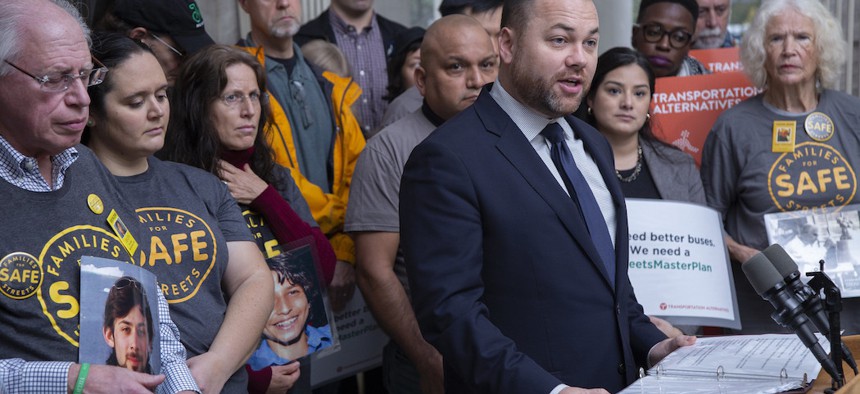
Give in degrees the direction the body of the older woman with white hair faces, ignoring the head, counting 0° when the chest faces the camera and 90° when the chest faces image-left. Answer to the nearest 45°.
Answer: approximately 0°

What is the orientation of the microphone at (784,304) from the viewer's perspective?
to the viewer's left

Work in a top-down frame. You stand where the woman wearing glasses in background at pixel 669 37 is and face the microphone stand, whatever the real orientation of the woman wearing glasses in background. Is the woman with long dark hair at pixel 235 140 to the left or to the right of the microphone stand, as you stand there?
right

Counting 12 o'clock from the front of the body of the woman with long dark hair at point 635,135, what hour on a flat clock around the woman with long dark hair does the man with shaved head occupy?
The man with shaved head is roughly at 2 o'clock from the woman with long dark hair.

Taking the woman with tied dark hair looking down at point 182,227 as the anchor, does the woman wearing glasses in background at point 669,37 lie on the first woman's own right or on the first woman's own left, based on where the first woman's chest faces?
on the first woman's own left

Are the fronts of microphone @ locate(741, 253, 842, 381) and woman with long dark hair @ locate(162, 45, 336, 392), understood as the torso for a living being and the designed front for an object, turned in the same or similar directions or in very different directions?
very different directions

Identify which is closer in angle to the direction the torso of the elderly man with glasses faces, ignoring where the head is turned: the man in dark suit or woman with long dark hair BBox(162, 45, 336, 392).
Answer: the man in dark suit

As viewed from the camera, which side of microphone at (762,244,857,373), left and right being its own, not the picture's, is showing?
left
